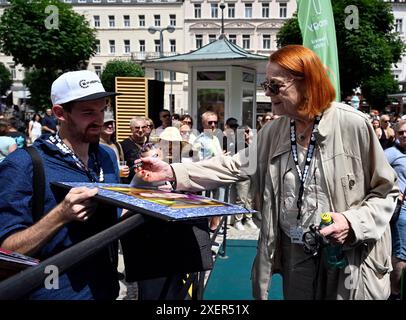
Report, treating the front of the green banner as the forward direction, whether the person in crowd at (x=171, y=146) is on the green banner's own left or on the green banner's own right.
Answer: on the green banner's own right

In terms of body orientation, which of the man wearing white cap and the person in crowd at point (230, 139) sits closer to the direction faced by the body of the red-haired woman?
the man wearing white cap

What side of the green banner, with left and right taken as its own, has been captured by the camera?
front

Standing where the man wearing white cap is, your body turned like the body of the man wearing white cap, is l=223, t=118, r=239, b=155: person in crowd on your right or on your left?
on your left

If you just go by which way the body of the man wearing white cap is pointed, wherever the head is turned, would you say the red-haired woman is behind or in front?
in front

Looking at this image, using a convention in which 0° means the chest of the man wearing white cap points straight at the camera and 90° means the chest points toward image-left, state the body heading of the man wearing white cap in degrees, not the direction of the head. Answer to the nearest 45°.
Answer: approximately 315°

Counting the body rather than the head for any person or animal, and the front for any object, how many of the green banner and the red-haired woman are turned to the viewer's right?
0

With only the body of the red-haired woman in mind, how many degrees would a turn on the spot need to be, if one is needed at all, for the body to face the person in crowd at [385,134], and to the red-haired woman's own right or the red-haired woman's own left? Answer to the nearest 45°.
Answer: approximately 135° to the red-haired woman's own right

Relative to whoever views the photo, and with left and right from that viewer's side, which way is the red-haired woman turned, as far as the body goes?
facing the viewer and to the left of the viewer

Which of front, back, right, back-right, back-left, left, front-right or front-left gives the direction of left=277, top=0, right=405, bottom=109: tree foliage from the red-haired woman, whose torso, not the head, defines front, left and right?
back-right
